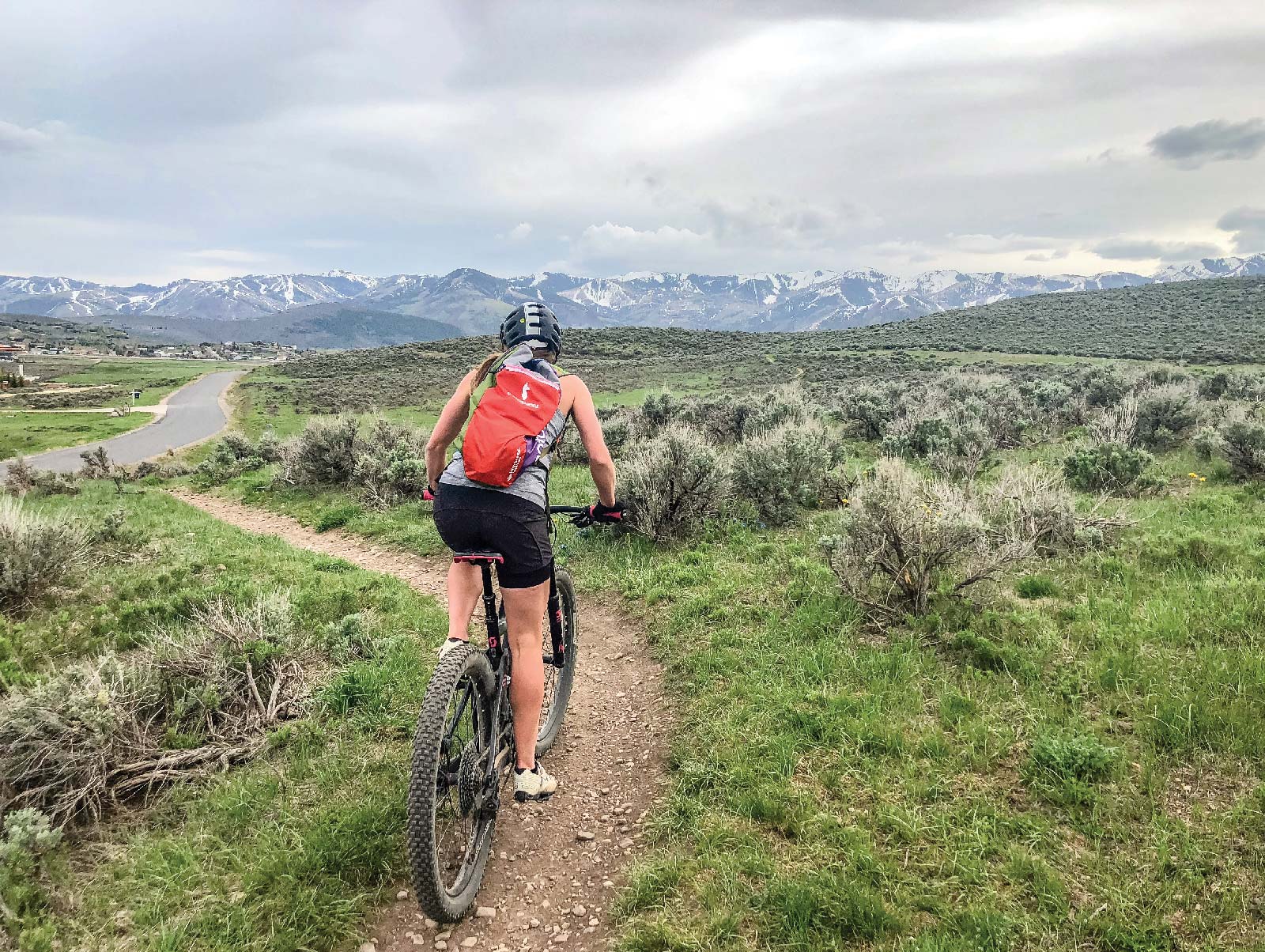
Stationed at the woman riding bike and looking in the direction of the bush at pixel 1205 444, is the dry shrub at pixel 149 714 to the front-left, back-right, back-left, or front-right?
back-left

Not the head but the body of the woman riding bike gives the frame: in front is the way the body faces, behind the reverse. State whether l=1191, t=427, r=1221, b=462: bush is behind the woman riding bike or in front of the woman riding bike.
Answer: in front

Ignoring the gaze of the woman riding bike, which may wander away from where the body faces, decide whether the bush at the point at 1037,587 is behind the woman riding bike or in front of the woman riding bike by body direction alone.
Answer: in front

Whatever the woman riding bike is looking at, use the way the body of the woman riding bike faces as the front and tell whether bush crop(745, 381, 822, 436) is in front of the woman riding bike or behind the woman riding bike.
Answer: in front

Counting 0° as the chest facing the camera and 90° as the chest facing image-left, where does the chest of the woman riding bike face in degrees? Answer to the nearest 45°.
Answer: approximately 225°

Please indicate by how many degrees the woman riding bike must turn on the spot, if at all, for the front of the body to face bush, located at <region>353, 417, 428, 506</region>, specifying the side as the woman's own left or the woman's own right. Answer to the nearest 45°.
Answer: approximately 45° to the woman's own left

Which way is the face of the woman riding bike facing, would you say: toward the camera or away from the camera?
away from the camera

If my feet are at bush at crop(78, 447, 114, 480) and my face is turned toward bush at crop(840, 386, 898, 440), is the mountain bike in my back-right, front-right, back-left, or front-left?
front-right
